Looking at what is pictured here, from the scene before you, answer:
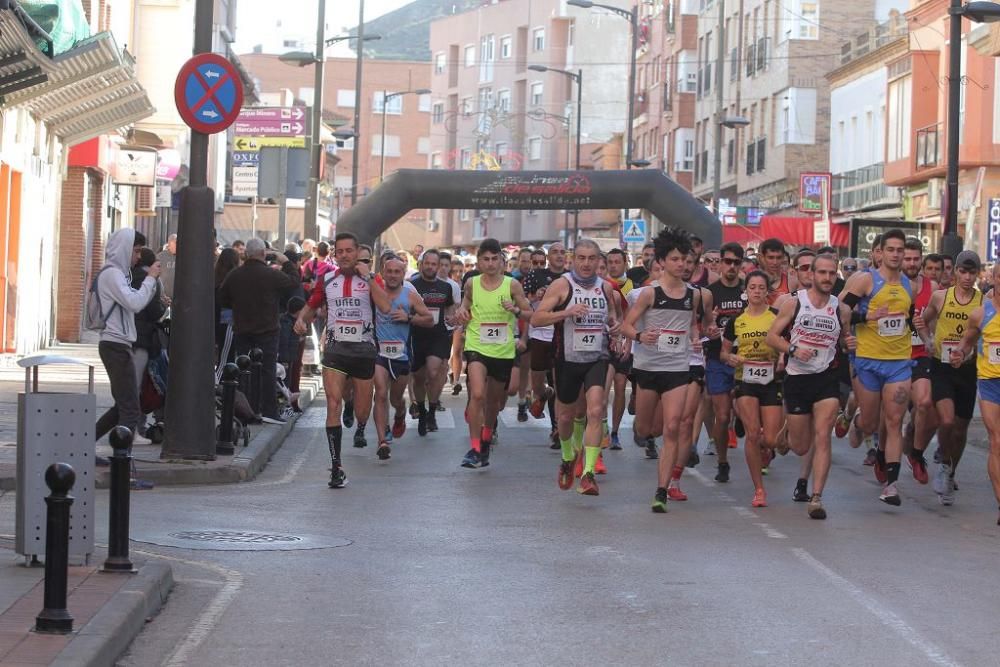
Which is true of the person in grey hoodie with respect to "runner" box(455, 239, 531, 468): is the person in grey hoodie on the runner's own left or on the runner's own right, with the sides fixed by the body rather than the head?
on the runner's own right

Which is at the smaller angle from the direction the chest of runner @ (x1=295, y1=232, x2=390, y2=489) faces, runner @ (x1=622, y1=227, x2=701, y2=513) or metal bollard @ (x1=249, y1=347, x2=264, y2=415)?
the runner

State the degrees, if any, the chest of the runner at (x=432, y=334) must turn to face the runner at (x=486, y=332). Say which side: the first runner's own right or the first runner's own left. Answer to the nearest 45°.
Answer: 0° — they already face them

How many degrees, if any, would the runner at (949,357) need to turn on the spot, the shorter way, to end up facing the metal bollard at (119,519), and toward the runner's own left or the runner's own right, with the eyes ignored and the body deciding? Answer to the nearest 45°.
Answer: approximately 45° to the runner's own right

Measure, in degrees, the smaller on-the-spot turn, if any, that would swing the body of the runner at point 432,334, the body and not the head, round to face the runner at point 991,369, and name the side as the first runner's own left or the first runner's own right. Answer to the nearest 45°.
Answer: approximately 45° to the first runner's own left

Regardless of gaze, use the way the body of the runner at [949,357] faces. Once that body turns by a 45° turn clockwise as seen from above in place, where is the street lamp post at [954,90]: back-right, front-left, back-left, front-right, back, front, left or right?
back-right

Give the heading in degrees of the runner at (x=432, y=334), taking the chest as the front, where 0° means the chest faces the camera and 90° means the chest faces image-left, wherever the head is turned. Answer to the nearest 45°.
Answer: approximately 0°

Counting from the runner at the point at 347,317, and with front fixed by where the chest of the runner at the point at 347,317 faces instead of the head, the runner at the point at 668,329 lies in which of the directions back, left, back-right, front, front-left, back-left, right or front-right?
front-left

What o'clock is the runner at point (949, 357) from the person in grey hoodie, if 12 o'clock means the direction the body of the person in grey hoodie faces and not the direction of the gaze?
The runner is roughly at 12 o'clock from the person in grey hoodie.

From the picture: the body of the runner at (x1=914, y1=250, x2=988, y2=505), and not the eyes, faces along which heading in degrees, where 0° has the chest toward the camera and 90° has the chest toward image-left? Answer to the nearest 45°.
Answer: approximately 0°
